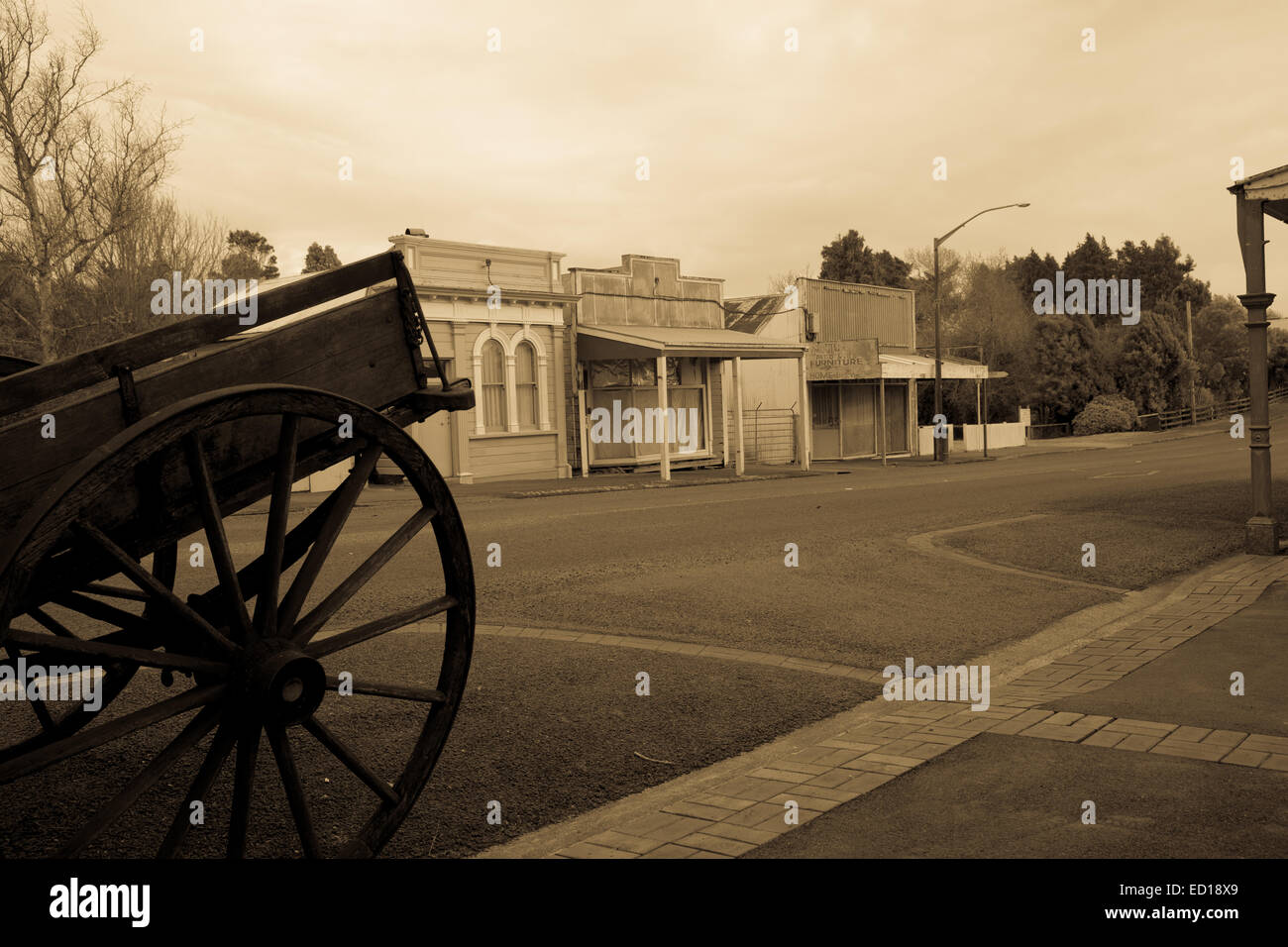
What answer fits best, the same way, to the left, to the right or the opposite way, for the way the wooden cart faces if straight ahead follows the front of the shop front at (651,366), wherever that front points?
to the right

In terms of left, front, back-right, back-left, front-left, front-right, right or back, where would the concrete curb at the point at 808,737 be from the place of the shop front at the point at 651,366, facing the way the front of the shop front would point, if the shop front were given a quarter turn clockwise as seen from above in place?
front-left

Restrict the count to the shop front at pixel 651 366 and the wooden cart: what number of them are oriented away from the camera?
0

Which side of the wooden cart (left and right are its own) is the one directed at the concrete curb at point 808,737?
back

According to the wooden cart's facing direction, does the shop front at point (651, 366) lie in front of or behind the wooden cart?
behind

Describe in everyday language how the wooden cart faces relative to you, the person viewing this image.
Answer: facing the viewer and to the left of the viewer

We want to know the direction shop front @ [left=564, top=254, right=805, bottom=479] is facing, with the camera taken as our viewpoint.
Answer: facing the viewer and to the right of the viewer

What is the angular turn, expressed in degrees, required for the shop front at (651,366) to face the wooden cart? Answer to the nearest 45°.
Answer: approximately 45° to its right
